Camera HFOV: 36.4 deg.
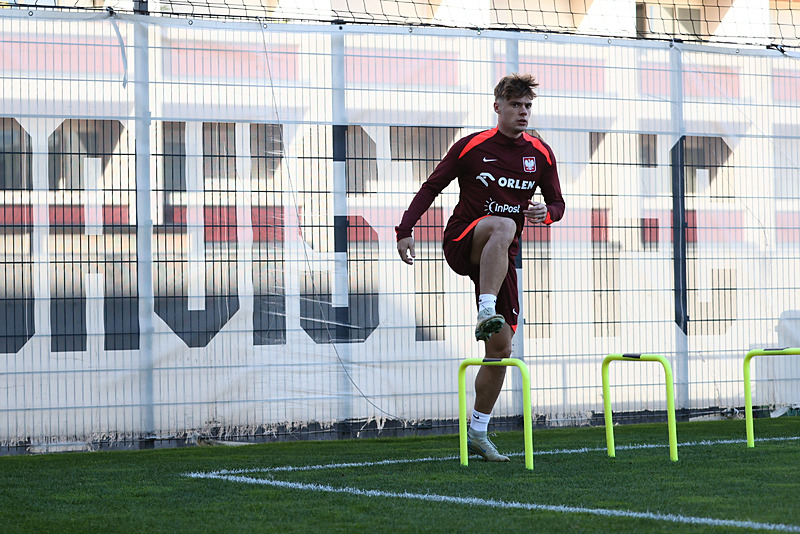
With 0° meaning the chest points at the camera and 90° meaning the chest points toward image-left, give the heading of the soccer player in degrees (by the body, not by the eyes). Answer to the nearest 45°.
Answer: approximately 315°

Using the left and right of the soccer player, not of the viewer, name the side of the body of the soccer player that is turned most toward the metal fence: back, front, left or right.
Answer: back
